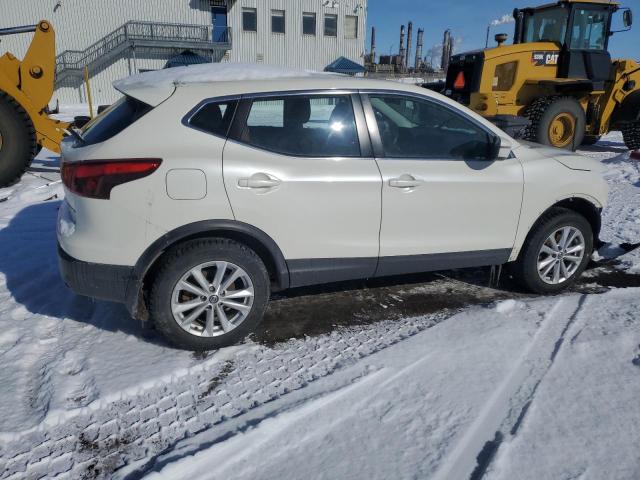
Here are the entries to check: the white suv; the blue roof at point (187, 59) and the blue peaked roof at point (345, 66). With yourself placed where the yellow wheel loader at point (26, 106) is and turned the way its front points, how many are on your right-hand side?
1

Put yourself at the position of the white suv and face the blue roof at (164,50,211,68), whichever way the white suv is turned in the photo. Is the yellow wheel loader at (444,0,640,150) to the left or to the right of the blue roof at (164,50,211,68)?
right

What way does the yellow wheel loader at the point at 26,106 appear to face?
to the viewer's right

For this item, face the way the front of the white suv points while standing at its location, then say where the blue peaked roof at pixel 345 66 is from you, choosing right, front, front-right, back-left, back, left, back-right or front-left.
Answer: left

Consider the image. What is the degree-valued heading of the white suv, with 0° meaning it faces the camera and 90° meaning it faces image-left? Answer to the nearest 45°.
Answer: approximately 270°

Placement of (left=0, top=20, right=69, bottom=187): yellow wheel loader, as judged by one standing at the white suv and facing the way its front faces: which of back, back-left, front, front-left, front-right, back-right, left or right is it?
back-left

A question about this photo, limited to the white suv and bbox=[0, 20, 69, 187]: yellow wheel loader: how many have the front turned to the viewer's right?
2

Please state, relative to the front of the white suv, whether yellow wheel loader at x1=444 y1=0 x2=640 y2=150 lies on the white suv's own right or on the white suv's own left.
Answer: on the white suv's own left

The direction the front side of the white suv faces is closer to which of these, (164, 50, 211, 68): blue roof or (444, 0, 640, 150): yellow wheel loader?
the yellow wheel loader

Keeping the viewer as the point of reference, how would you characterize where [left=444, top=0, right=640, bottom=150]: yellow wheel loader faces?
facing away from the viewer and to the right of the viewer

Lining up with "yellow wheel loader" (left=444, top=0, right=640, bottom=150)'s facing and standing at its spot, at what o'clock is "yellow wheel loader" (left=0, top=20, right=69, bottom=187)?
"yellow wheel loader" (left=0, top=20, right=69, bottom=187) is roughly at 6 o'clock from "yellow wheel loader" (left=444, top=0, right=640, bottom=150).
